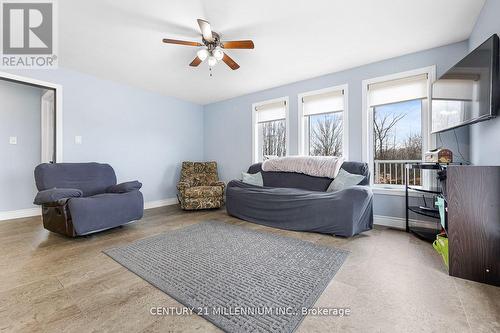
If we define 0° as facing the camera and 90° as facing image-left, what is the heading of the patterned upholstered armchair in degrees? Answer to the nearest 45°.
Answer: approximately 0°

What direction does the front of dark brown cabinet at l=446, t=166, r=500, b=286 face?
to the viewer's left

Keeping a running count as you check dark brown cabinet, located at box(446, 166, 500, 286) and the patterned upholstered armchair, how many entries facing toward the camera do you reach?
1

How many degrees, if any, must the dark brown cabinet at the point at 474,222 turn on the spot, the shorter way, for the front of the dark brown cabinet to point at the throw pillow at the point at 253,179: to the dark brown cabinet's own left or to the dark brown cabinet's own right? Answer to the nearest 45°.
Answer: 0° — it already faces it

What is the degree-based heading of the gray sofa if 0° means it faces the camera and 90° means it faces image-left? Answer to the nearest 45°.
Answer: approximately 45°

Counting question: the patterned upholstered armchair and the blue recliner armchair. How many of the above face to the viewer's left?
0

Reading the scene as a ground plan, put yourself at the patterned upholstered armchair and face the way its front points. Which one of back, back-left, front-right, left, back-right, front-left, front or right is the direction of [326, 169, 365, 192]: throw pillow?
front-left

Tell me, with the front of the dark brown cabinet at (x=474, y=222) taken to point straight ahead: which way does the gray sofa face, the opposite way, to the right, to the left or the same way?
to the left

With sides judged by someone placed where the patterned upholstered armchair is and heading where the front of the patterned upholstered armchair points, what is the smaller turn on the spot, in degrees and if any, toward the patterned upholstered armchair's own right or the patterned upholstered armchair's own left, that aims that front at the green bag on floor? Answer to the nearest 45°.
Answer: approximately 45° to the patterned upholstered armchair's own left
